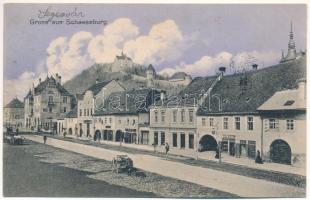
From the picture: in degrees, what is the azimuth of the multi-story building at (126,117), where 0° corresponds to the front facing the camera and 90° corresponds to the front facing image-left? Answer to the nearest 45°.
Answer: approximately 45°

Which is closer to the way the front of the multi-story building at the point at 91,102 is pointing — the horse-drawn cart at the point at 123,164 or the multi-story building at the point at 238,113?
the horse-drawn cart

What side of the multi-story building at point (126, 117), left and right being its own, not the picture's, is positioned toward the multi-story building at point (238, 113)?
left

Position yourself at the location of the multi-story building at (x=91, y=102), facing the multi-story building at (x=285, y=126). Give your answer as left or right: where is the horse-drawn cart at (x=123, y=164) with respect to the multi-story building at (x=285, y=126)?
right

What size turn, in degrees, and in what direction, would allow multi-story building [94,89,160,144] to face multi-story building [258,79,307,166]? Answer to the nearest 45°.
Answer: approximately 90° to its left

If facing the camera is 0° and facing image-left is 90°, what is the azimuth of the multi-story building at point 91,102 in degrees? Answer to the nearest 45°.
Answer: approximately 45°

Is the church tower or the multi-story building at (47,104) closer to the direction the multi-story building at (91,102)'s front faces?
the multi-story building

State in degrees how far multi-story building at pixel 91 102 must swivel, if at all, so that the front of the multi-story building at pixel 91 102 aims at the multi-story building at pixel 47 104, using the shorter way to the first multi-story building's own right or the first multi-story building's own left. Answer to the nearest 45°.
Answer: approximately 45° to the first multi-story building's own right
